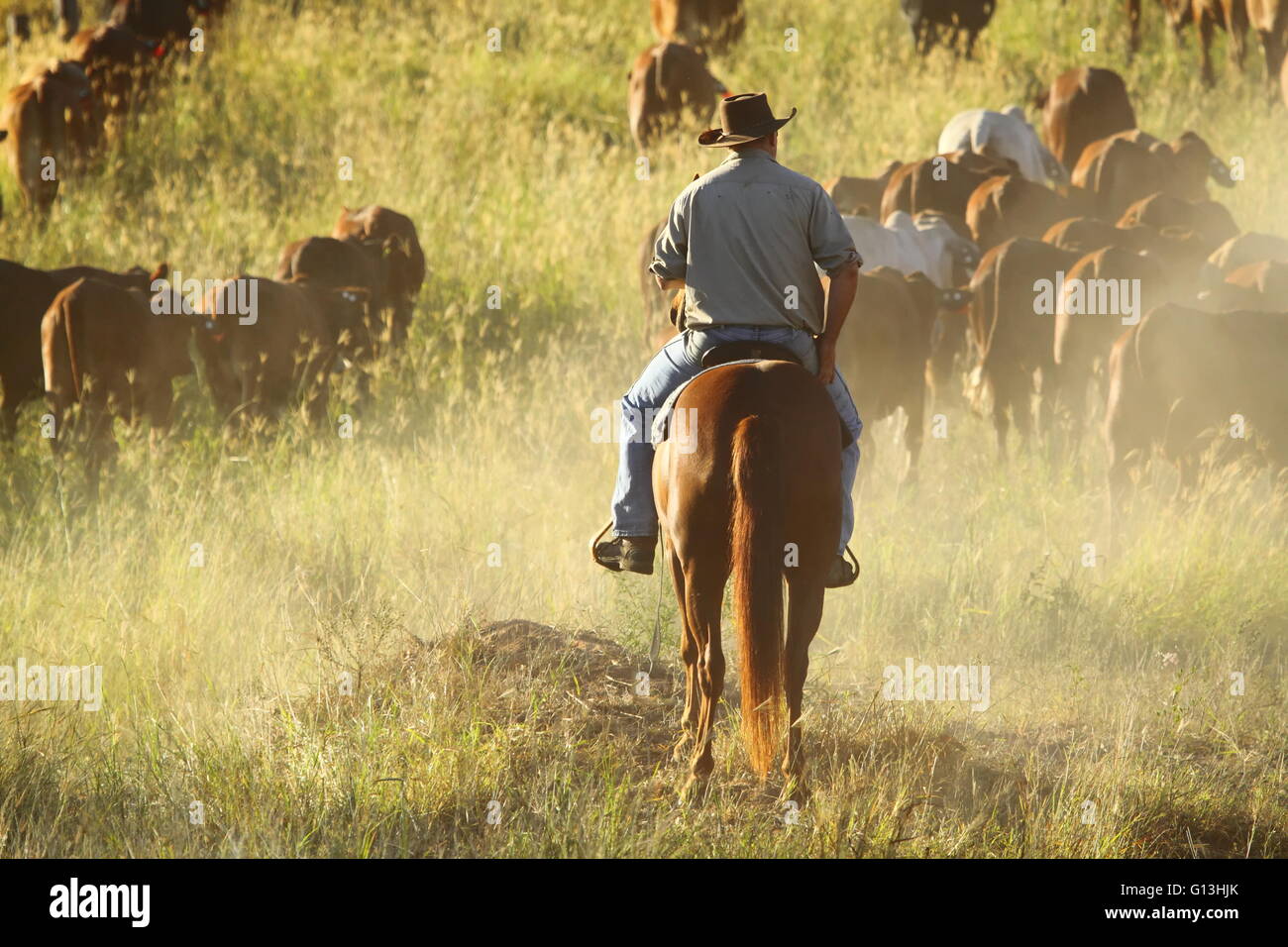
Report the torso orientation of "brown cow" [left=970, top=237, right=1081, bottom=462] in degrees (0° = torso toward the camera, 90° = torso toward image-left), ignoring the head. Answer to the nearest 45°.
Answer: approximately 225°

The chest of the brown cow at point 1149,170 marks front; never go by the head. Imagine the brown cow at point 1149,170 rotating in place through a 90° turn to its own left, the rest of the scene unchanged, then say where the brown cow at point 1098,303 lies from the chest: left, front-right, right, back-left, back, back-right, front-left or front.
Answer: back-left

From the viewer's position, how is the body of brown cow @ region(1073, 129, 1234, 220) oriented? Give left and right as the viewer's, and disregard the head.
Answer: facing away from the viewer and to the right of the viewer

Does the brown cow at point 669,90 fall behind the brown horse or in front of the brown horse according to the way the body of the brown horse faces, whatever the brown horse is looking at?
in front

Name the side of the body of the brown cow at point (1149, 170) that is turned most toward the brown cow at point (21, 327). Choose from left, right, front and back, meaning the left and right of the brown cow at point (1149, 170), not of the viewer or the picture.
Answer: back

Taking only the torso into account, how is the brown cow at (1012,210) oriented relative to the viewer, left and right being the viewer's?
facing away from the viewer and to the right of the viewer

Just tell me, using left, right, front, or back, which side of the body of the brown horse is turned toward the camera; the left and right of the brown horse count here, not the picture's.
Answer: back

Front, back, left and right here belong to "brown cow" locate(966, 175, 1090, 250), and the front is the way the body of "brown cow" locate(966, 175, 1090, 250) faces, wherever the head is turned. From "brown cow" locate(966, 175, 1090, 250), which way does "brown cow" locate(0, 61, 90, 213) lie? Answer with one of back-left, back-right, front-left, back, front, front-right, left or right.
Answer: back-left

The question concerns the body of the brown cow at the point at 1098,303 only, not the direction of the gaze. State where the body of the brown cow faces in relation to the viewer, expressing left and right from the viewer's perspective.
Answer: facing away from the viewer and to the right of the viewer
